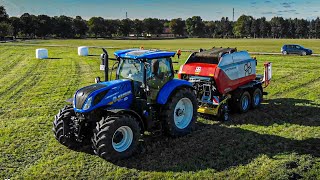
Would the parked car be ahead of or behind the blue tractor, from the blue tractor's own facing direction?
behind

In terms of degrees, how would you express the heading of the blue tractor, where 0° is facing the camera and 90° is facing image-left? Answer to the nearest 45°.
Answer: approximately 45°
